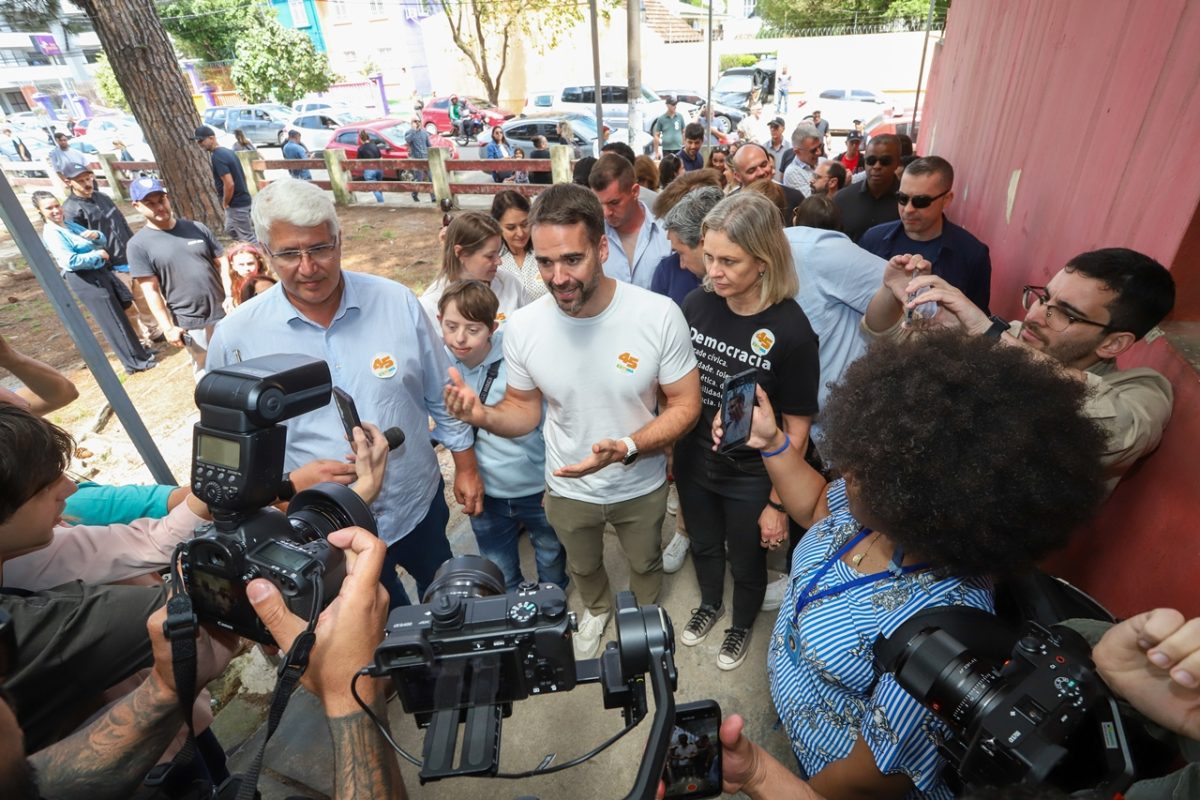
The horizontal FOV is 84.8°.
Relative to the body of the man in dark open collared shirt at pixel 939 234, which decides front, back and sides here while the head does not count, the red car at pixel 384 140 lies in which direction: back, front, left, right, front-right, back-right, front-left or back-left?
right

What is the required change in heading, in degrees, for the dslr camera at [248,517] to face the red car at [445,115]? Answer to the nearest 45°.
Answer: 0° — it already faces it

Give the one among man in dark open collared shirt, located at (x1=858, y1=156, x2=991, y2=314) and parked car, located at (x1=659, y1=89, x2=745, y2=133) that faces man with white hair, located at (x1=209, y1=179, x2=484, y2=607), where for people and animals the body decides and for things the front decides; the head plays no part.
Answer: the man in dark open collared shirt

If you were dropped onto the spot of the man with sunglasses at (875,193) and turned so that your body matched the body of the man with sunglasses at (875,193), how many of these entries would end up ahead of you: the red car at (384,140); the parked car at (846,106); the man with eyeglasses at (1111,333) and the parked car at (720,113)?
1

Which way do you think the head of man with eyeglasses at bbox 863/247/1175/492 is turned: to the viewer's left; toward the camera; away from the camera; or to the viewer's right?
to the viewer's left

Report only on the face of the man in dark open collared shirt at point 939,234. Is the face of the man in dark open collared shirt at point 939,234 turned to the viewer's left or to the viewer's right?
to the viewer's left

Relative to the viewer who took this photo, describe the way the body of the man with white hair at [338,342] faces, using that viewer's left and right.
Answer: facing the viewer

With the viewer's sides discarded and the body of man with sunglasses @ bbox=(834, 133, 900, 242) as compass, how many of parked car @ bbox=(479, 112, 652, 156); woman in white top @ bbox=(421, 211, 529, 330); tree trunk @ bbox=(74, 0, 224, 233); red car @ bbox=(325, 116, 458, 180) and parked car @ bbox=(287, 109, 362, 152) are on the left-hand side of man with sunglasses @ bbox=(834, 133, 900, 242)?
0

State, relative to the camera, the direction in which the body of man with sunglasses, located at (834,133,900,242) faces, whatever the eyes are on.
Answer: toward the camera
